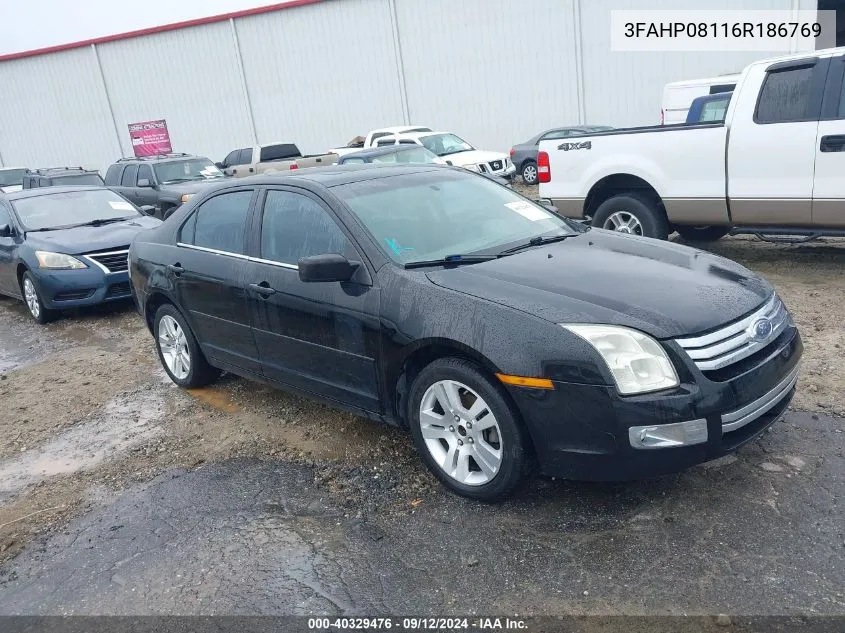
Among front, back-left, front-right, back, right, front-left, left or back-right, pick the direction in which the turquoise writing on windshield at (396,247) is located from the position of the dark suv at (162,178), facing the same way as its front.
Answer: front-right

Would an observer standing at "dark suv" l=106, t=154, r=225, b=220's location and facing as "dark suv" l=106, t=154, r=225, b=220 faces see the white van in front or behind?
in front

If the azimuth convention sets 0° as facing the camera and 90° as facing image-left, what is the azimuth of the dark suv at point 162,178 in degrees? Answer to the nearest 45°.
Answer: approximately 315°

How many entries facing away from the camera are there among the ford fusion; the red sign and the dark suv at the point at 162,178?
0

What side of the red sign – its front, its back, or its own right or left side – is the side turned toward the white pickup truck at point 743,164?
front

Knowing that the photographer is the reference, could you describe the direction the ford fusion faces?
facing the viewer and to the right of the viewer

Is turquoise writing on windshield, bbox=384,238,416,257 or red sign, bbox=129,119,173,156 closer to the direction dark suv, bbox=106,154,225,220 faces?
the turquoise writing on windshield

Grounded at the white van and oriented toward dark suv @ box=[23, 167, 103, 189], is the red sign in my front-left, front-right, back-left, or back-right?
front-right

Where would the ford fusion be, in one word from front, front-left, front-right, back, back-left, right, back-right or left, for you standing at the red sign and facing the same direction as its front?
front

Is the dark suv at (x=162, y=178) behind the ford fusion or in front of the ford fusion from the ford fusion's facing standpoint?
behind

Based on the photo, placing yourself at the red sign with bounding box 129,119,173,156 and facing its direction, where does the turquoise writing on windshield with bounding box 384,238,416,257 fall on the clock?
The turquoise writing on windshield is roughly at 12 o'clock from the red sign.

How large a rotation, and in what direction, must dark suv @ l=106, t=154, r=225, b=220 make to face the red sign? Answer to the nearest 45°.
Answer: approximately 135° to its left

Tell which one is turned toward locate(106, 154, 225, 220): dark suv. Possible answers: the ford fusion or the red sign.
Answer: the red sign

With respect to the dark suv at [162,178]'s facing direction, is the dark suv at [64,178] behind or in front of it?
behind

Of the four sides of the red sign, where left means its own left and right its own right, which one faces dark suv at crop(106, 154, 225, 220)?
front

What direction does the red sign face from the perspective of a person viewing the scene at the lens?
facing the viewer
